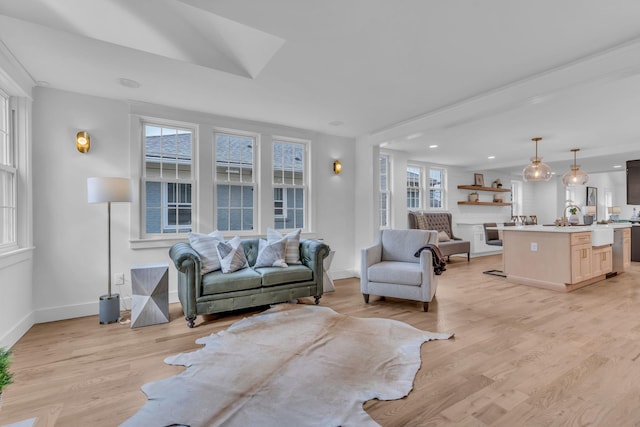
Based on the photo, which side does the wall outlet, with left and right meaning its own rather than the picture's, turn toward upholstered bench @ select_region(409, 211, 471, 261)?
left

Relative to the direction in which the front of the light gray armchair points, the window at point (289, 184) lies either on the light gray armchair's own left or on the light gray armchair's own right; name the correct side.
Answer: on the light gray armchair's own right

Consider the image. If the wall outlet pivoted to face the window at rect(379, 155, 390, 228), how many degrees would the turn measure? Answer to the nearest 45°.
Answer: approximately 90° to its left

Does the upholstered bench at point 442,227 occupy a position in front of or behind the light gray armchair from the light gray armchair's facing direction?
behind

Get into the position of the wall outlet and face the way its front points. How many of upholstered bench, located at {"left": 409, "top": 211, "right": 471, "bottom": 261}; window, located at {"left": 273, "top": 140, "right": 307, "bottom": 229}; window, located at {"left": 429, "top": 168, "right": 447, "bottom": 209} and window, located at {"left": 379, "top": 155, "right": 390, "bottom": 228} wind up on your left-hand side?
4

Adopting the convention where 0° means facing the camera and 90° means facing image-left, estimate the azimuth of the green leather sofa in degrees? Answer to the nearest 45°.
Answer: approximately 315°

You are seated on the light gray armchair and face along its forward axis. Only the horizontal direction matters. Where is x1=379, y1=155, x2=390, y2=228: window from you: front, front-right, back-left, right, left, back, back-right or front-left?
back-right
